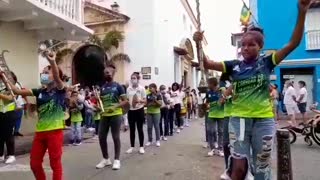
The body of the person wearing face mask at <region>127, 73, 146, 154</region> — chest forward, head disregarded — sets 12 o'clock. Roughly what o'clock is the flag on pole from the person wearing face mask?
The flag on pole is roughly at 7 o'clock from the person wearing face mask.

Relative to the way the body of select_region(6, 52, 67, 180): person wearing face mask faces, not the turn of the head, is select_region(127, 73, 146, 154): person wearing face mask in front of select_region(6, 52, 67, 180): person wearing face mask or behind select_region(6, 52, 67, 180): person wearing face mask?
behind

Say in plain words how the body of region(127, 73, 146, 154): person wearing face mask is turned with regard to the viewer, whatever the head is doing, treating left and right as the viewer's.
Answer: facing the viewer

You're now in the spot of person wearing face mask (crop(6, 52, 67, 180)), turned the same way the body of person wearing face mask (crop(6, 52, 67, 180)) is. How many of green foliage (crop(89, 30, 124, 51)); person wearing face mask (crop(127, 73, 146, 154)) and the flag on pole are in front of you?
0

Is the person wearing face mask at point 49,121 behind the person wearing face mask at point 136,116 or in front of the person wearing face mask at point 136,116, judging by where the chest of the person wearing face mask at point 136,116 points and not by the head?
in front

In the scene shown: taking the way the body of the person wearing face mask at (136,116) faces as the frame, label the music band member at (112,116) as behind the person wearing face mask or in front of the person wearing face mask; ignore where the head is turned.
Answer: in front

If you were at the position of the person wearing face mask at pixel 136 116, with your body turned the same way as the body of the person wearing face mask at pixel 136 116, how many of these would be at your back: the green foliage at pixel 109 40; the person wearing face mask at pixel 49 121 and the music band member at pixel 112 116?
1

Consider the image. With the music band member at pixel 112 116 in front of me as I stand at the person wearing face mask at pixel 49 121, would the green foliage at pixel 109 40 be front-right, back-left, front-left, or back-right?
front-left

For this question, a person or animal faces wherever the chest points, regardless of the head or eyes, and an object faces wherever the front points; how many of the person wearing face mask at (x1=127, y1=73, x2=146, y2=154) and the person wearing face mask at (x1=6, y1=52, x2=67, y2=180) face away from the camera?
0

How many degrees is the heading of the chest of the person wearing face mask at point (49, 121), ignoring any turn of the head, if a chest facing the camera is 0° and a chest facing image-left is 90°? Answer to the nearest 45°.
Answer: approximately 45°

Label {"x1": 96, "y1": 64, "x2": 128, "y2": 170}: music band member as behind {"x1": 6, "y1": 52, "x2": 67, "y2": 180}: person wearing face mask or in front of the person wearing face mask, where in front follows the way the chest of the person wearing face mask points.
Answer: behind

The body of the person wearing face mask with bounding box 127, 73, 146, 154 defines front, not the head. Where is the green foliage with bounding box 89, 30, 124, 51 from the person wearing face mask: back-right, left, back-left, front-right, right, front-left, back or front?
back
